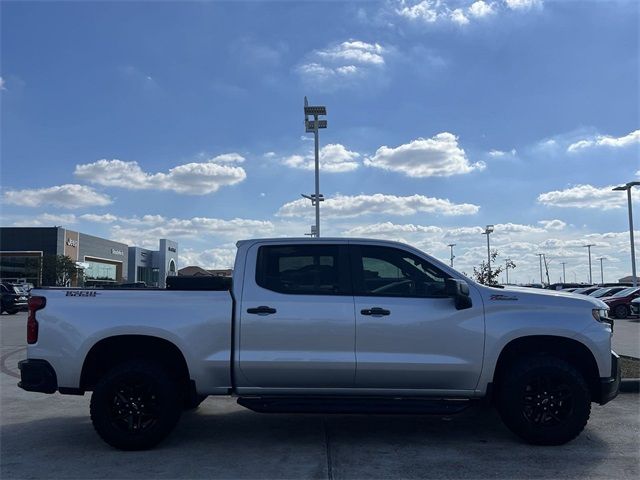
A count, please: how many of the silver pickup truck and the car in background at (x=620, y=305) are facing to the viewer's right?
1

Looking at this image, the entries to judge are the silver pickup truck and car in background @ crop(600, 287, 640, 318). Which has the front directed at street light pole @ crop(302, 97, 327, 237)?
the car in background

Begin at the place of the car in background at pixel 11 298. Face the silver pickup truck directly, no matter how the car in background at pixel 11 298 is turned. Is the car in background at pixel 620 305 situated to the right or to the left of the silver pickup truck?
left

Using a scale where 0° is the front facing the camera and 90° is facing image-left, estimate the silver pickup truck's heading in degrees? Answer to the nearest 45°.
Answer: approximately 270°

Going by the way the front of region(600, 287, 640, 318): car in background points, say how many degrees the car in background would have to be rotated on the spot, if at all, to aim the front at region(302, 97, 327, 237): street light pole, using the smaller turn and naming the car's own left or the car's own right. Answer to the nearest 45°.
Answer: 0° — it already faces it

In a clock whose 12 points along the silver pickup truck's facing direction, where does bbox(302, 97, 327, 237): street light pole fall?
The street light pole is roughly at 9 o'clock from the silver pickup truck.

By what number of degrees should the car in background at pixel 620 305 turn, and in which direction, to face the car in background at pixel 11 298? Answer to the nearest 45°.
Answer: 0° — it already faces it

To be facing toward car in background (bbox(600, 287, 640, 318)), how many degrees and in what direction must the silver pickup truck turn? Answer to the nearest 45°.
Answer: approximately 45° to its left

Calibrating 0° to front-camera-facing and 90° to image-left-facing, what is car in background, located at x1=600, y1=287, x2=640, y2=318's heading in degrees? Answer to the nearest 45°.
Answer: approximately 45°

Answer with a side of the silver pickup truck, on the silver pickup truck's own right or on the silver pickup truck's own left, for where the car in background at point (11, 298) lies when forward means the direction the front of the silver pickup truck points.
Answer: on the silver pickup truck's own left

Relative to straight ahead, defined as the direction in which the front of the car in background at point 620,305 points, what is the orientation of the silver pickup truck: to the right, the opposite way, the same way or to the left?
the opposite way
